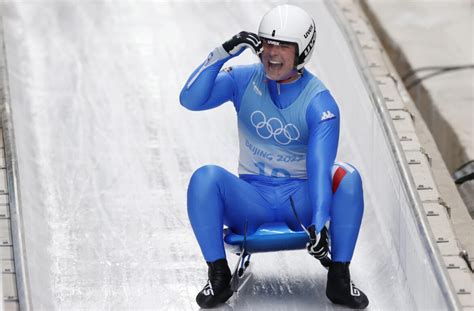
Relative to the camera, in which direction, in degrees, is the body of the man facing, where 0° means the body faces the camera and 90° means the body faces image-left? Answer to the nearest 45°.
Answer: approximately 0°
